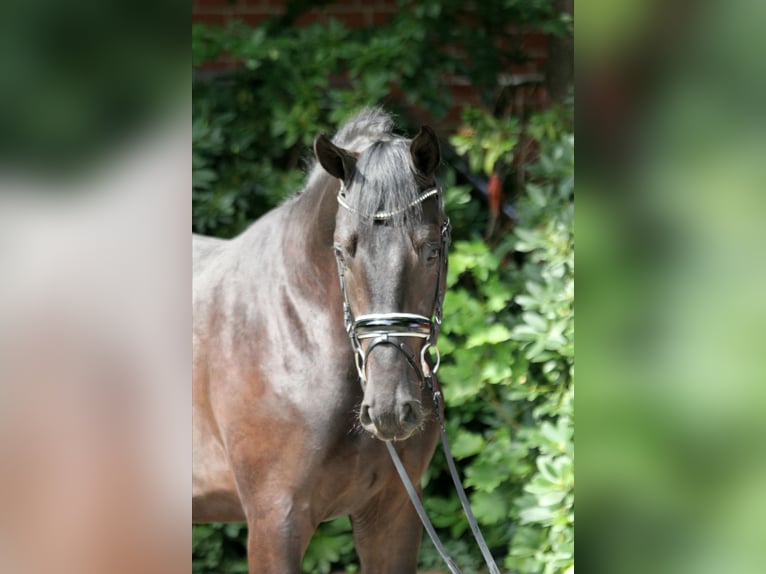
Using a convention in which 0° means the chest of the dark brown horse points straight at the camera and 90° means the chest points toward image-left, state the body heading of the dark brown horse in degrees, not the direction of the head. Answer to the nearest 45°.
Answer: approximately 315°

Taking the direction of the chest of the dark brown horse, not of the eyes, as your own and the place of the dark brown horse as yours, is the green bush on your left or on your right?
on your left
